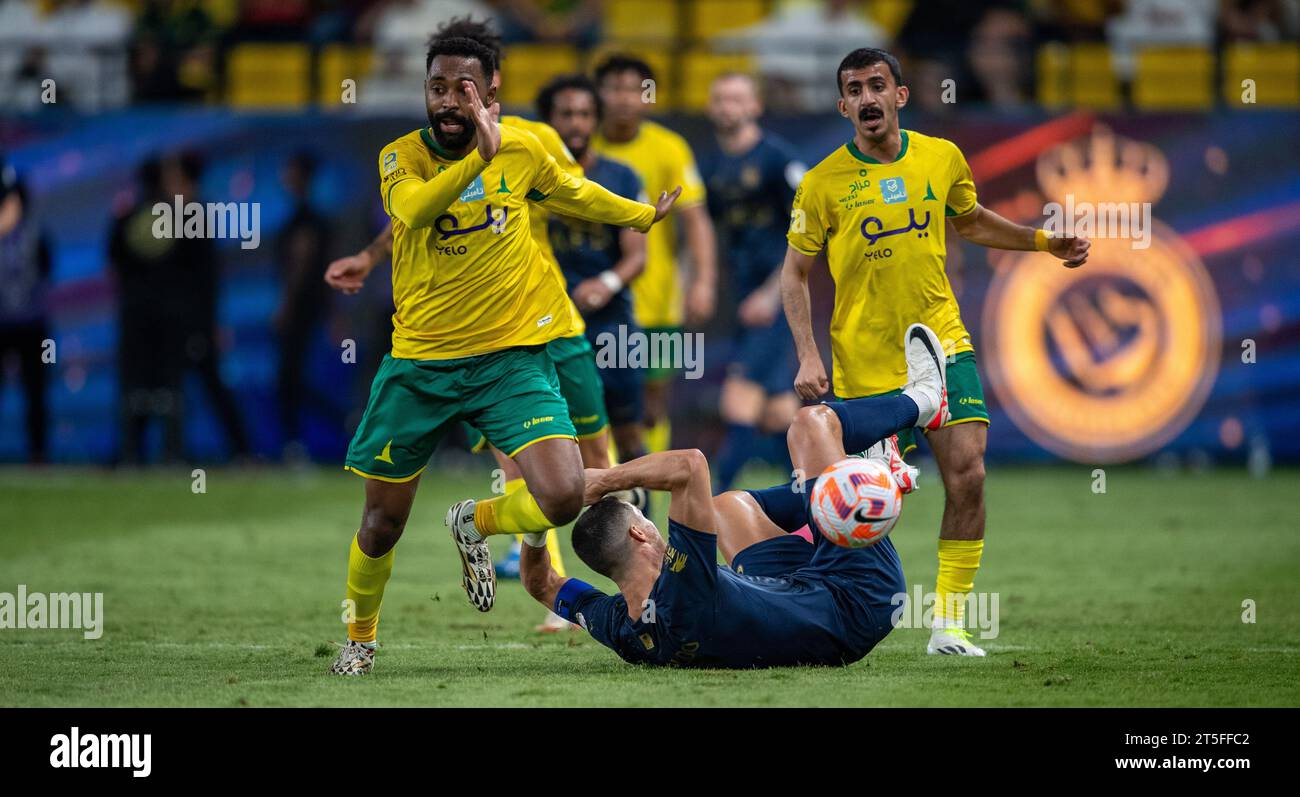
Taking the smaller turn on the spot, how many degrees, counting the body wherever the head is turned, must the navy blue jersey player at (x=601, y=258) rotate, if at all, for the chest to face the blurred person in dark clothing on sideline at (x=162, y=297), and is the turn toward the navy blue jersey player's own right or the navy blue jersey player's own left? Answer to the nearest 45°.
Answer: approximately 135° to the navy blue jersey player's own right

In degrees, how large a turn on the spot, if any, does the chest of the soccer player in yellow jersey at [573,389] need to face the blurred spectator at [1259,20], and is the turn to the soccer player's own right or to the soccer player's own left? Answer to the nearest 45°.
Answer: approximately 180°

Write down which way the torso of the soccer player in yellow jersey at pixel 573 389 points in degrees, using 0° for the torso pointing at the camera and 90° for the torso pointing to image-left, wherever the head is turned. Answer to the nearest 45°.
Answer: approximately 45°

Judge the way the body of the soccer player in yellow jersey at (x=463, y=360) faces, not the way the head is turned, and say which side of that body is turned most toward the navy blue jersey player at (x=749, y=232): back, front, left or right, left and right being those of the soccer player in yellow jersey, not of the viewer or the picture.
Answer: back

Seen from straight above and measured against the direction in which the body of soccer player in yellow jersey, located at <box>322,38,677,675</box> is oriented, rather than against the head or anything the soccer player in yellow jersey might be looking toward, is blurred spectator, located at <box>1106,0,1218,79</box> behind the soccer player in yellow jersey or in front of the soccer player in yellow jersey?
behind
